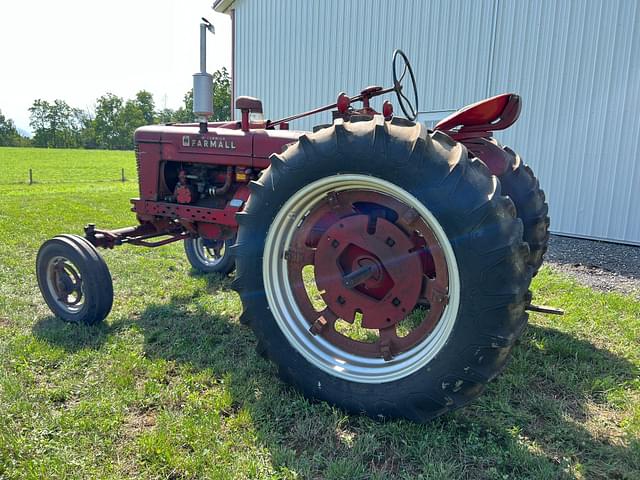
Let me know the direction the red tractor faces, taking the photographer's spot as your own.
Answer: facing away from the viewer and to the left of the viewer
